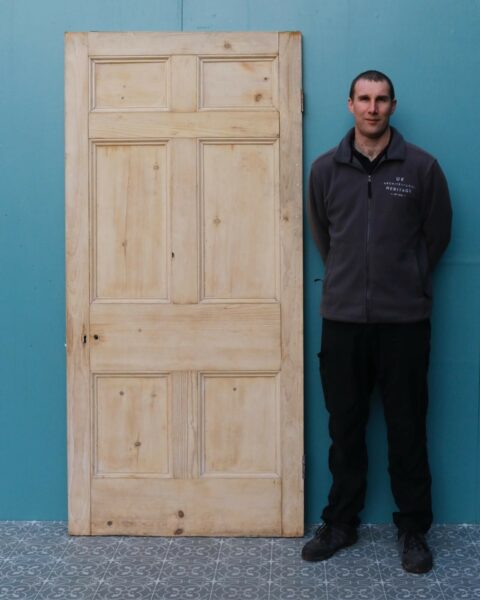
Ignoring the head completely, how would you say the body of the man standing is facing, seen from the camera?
toward the camera

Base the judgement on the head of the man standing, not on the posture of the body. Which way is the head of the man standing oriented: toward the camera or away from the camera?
toward the camera

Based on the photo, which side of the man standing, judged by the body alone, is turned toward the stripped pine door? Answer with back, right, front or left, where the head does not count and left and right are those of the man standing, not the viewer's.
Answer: right
